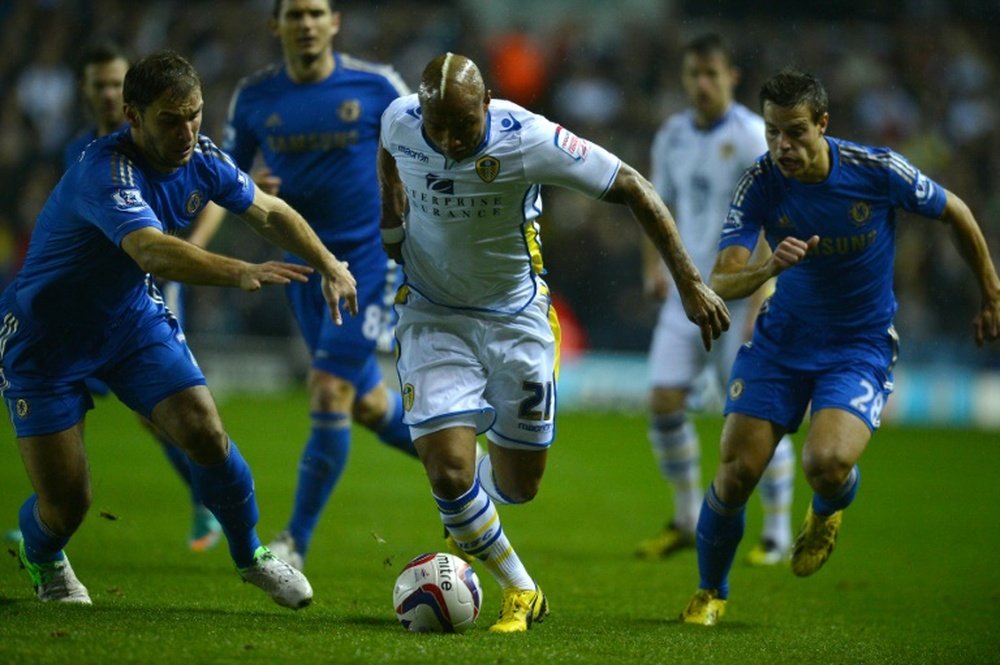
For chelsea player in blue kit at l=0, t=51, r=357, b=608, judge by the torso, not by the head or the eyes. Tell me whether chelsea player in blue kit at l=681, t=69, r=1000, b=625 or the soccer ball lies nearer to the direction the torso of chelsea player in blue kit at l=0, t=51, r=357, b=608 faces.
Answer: the soccer ball

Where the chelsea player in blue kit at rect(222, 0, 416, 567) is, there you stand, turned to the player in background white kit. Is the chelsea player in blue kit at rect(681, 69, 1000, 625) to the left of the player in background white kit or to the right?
right

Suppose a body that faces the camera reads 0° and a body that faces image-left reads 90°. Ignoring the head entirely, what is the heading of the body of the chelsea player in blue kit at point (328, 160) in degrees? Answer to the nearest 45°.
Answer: approximately 0°

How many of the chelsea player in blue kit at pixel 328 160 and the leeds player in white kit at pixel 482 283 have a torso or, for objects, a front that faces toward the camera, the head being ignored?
2

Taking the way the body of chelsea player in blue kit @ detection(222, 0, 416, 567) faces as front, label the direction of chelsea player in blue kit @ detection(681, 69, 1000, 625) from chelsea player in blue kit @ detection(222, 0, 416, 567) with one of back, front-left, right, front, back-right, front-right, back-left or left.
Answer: front-left

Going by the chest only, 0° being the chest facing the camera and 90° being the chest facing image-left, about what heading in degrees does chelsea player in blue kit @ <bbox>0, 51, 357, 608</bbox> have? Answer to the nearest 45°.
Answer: approximately 315°

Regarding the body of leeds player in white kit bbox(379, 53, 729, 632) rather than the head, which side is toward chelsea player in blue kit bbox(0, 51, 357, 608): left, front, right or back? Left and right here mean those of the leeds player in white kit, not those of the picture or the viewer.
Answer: right

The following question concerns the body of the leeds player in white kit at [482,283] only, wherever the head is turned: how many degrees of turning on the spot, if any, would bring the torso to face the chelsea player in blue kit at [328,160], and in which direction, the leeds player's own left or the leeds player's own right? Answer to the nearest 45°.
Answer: approximately 135° to the leeds player's own right
